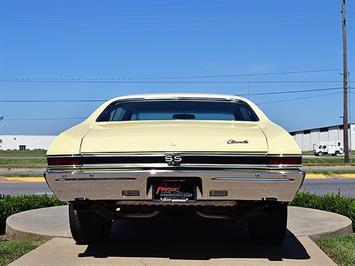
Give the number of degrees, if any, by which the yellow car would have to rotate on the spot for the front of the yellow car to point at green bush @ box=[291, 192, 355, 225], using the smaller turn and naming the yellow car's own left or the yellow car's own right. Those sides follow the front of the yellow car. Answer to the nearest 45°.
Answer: approximately 45° to the yellow car's own right

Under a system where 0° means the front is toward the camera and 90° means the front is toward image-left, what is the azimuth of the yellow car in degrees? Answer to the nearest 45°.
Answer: approximately 180°

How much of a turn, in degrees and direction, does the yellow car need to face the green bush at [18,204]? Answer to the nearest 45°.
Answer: approximately 45° to its left
